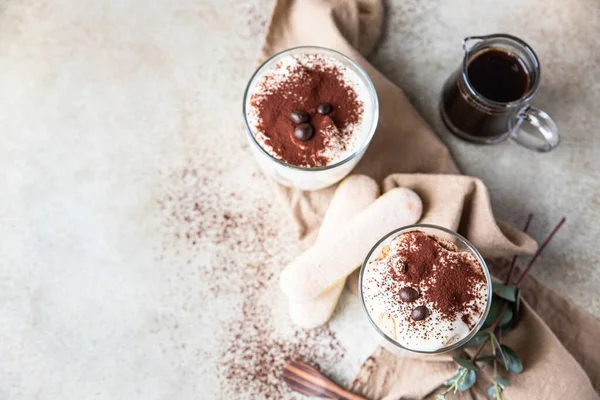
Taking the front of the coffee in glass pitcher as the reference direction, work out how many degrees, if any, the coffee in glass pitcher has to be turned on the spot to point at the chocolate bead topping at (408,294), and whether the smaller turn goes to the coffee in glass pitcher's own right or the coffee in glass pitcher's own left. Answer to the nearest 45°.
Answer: approximately 135° to the coffee in glass pitcher's own left

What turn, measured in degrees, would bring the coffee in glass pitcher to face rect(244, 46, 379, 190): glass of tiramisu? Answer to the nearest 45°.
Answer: approximately 90° to its left

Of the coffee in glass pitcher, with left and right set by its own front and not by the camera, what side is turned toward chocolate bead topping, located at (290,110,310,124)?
left

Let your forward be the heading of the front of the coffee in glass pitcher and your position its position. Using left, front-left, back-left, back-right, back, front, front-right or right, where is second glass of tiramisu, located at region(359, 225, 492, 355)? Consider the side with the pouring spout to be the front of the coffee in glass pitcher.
back-left

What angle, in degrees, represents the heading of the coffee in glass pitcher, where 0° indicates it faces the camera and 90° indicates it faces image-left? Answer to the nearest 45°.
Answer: approximately 135°

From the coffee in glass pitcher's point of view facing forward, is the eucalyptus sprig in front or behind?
behind
